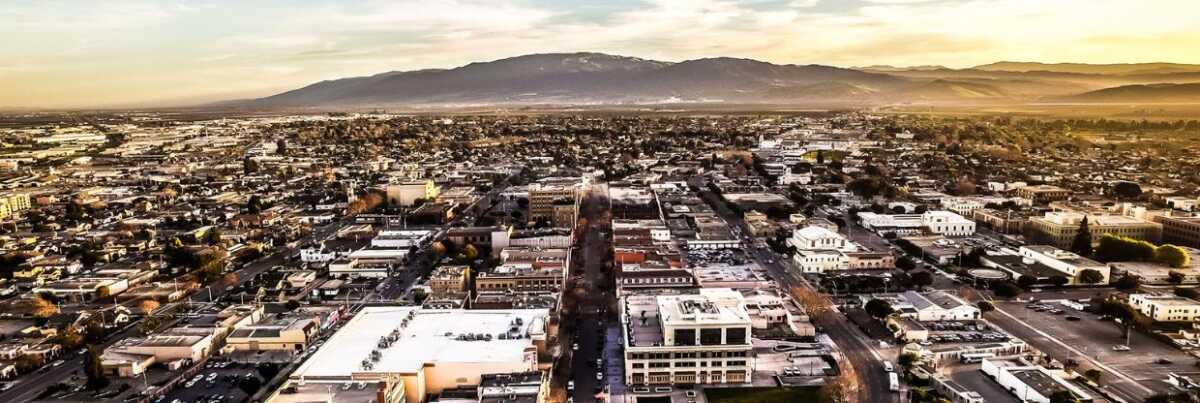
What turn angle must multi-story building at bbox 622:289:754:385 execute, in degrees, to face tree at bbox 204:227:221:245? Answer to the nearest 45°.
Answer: approximately 135° to its right

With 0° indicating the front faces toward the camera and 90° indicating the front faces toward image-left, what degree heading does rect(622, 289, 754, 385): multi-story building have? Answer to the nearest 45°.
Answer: approximately 0°

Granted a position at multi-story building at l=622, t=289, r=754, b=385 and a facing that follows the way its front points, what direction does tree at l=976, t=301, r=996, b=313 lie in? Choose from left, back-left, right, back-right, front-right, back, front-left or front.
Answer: back-left

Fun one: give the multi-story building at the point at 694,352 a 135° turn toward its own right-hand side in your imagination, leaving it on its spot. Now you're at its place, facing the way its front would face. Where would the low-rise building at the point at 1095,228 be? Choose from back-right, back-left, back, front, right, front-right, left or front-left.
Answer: right

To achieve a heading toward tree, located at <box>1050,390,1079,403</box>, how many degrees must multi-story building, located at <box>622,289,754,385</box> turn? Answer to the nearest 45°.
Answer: approximately 90° to its left

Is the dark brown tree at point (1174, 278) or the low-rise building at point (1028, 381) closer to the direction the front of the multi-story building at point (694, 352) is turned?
the low-rise building

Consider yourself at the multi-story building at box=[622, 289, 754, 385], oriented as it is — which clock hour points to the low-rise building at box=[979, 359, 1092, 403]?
The low-rise building is roughly at 9 o'clock from the multi-story building.

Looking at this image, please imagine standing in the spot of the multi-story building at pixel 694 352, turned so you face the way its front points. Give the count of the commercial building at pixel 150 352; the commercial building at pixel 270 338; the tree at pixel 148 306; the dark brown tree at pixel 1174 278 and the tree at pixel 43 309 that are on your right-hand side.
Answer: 4

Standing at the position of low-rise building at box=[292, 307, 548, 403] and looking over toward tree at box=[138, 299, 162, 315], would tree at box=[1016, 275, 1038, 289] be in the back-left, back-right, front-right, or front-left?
back-right

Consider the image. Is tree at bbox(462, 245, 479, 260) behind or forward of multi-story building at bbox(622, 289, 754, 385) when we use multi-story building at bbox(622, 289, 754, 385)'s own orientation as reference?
behind

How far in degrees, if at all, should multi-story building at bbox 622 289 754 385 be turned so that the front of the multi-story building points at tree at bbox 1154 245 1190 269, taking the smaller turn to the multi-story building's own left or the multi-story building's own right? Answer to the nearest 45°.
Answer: approximately 135° to the multi-story building's own left

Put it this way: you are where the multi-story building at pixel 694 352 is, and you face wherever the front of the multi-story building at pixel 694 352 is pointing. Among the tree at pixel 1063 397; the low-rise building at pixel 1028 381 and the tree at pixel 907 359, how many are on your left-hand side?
3

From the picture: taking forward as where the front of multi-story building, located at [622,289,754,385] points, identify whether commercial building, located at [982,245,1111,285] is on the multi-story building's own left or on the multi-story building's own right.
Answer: on the multi-story building's own left

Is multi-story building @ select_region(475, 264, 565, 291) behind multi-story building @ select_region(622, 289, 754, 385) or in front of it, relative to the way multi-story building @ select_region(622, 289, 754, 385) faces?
behind

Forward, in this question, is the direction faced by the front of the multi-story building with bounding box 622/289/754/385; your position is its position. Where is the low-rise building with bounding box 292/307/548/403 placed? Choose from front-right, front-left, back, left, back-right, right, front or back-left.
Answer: right

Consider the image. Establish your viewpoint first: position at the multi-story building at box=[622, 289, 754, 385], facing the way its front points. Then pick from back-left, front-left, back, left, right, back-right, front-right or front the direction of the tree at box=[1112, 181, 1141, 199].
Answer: back-left
